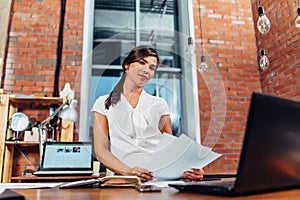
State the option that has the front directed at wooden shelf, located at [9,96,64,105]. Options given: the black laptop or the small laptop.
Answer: the black laptop

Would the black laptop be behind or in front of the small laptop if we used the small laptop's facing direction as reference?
in front

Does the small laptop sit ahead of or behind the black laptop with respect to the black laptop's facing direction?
ahead

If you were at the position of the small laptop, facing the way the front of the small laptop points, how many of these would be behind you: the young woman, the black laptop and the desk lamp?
1

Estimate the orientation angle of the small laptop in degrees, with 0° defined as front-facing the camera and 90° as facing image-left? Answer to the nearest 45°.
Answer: approximately 0°

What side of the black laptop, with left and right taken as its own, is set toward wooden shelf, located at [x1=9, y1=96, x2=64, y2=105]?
front

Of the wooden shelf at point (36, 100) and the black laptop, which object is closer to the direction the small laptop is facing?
the black laptop

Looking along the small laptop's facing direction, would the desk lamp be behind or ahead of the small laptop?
behind

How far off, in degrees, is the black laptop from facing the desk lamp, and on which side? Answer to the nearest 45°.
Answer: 0° — it already faces it

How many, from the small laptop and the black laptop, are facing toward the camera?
1

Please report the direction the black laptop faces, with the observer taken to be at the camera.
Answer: facing away from the viewer and to the left of the viewer

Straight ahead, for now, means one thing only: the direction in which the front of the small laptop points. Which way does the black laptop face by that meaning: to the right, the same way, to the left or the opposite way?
the opposite way
